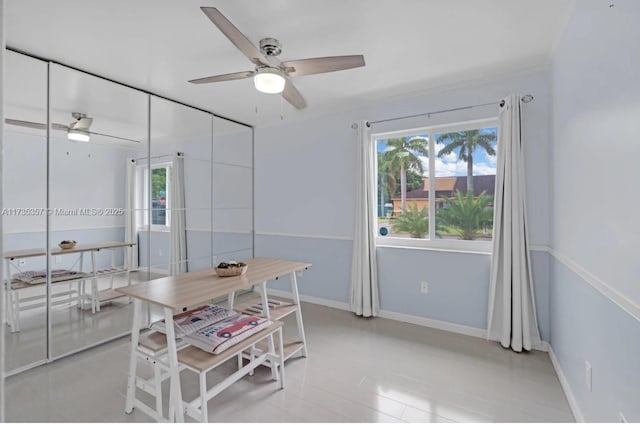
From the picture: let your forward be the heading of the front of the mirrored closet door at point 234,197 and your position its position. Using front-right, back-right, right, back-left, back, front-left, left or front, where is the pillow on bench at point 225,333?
front-right

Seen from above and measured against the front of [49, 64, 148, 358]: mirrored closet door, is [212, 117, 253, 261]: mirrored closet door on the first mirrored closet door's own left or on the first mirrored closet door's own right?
on the first mirrored closet door's own left

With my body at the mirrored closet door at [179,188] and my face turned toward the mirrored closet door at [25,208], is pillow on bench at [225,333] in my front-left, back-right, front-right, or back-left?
front-left

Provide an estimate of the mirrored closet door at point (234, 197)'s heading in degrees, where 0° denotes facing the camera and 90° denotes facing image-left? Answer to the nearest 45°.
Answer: approximately 315°

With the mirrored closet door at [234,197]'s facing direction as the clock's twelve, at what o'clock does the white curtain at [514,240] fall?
The white curtain is roughly at 12 o'clock from the mirrored closet door.

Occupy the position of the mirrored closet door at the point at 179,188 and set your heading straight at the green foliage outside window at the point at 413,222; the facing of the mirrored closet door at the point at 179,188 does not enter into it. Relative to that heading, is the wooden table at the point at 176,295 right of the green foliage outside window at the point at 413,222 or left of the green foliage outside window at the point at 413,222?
right

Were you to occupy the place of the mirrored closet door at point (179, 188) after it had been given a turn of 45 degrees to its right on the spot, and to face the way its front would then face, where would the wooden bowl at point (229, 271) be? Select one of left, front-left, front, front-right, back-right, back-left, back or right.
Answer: front

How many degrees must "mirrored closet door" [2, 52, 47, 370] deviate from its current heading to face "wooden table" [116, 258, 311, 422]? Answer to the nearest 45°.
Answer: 0° — it already faces it

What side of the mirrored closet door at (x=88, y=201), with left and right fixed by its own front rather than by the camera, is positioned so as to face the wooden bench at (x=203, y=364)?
front

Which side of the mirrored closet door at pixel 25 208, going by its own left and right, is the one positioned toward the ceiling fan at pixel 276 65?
front

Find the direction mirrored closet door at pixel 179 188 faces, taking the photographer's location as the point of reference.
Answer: facing the viewer and to the right of the viewer

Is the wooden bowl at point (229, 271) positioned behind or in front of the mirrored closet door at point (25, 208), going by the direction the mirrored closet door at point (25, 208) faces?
in front

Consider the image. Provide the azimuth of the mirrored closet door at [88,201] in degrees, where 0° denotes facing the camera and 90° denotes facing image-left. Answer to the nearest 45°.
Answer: approximately 315°

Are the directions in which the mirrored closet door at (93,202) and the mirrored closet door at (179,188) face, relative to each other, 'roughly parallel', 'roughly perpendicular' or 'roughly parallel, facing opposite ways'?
roughly parallel

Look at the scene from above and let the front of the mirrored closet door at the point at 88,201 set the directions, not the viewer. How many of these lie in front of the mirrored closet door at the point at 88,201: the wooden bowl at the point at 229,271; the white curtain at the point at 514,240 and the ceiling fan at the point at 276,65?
3

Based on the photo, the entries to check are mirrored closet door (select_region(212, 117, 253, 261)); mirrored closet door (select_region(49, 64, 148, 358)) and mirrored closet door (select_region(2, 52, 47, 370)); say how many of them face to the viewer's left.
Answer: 0

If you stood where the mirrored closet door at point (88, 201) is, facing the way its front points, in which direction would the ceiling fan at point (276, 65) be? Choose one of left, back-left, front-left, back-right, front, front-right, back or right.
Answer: front

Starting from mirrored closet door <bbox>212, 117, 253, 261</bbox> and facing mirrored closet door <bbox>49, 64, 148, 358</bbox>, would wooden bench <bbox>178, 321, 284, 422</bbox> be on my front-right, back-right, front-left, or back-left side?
front-left
